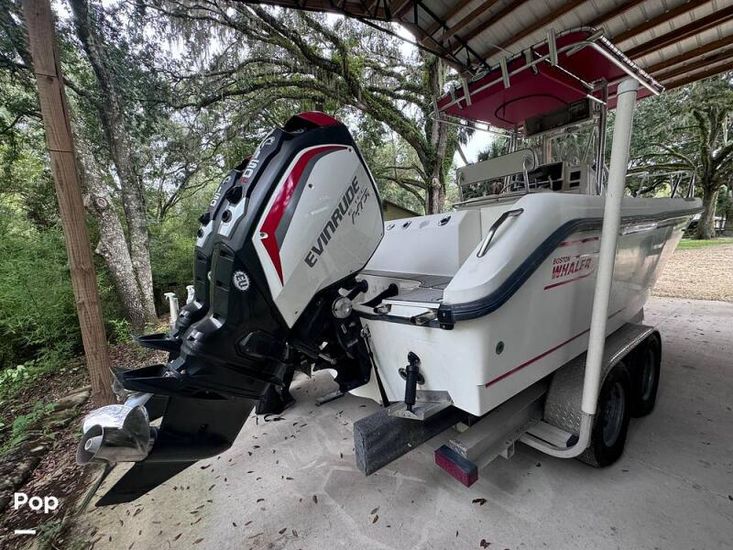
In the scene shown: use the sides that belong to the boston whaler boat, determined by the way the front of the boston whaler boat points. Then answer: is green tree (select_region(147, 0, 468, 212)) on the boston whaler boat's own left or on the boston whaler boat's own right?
on the boston whaler boat's own left

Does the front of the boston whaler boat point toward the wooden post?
no

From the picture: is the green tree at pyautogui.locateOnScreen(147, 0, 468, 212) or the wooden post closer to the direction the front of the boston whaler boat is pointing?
the green tree

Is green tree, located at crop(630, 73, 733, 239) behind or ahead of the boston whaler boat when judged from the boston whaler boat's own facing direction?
ahead

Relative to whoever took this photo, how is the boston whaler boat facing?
facing away from the viewer and to the right of the viewer

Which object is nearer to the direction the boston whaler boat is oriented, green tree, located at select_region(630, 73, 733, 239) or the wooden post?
the green tree
